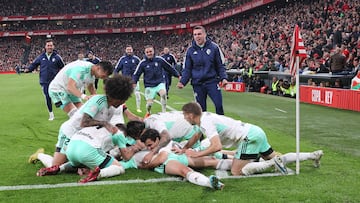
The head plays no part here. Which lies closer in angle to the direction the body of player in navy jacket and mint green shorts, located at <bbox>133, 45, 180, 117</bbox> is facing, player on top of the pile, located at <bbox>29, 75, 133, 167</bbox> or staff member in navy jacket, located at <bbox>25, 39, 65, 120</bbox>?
the player on top of the pile

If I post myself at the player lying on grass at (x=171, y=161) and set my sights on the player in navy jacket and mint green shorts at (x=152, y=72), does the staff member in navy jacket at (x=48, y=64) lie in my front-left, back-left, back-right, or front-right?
front-left

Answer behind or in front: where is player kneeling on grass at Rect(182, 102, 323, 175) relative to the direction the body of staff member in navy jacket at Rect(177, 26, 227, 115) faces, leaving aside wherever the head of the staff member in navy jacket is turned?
in front

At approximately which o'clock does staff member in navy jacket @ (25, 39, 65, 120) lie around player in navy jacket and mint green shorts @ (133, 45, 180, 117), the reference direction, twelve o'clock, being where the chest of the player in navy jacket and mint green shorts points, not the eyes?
The staff member in navy jacket is roughly at 3 o'clock from the player in navy jacket and mint green shorts.

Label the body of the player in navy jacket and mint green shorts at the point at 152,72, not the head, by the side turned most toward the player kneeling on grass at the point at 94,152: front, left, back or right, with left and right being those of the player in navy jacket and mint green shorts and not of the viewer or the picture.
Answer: front

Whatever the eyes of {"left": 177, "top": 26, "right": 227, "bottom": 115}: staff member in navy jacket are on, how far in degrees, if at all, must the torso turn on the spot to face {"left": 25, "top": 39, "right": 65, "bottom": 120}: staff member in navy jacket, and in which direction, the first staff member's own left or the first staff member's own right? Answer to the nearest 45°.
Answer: approximately 135° to the first staff member's own right

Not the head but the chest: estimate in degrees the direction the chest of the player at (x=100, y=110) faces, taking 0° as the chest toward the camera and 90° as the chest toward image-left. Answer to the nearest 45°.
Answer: approximately 270°

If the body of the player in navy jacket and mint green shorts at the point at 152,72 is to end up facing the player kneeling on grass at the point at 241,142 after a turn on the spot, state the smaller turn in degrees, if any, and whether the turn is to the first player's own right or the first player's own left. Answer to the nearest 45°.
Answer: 0° — they already face them

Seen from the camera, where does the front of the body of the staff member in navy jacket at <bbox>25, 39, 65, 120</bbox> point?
toward the camera

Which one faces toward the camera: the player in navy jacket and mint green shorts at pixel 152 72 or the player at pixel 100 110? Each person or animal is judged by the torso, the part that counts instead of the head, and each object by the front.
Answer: the player in navy jacket and mint green shorts

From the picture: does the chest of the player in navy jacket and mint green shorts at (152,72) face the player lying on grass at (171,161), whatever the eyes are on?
yes

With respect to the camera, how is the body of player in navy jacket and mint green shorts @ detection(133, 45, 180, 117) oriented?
toward the camera
